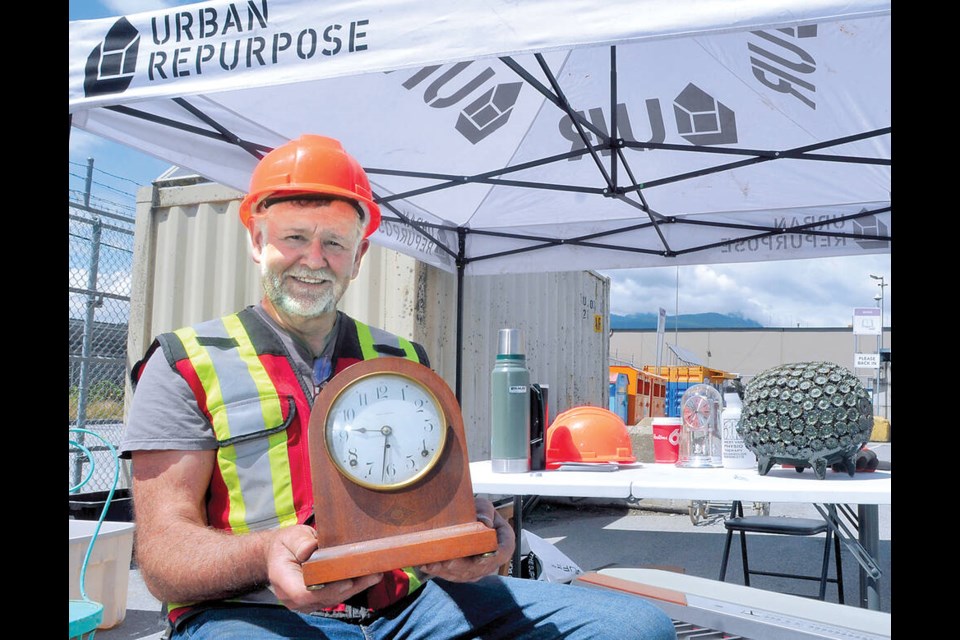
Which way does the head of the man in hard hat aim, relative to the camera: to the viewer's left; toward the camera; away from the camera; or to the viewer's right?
toward the camera

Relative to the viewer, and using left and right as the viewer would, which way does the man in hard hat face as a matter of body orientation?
facing the viewer and to the right of the viewer

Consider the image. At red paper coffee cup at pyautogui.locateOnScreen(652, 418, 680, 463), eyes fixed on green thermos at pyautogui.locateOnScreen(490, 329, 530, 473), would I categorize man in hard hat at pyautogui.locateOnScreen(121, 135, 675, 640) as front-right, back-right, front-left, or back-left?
front-left

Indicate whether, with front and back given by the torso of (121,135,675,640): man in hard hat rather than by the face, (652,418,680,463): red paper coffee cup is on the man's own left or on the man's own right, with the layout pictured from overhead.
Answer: on the man's own left

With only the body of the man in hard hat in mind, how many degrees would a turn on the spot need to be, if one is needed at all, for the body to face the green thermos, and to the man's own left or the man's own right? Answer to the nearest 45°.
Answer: approximately 90° to the man's own left

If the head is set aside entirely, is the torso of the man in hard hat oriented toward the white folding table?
no
